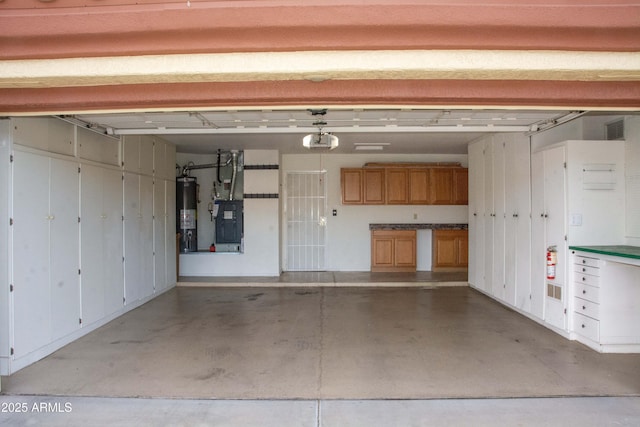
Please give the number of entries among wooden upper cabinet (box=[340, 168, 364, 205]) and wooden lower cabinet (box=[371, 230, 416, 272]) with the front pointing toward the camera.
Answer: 2

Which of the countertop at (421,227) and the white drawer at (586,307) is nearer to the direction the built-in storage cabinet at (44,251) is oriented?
the white drawer

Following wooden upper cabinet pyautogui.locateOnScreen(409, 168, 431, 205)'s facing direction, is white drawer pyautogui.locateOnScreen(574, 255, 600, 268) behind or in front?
in front

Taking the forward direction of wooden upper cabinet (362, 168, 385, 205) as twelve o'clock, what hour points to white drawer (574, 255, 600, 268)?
The white drawer is roughly at 11 o'clock from the wooden upper cabinet.

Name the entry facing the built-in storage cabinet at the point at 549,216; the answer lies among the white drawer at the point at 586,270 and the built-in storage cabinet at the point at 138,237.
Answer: the built-in storage cabinet at the point at 138,237

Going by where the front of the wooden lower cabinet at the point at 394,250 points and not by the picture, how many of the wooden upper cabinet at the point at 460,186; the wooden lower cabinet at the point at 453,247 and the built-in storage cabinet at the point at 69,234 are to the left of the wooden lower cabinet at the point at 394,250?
2

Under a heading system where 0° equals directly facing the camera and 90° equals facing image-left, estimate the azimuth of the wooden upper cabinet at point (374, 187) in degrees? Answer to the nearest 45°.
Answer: approximately 0°

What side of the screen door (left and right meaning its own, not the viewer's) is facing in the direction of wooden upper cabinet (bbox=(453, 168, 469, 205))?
left
